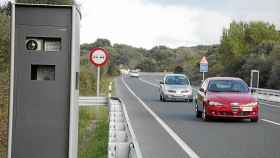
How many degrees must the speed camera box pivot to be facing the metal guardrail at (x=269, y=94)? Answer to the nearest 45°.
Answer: approximately 135° to its left

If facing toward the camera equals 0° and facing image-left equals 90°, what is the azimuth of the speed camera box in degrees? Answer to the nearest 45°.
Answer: approximately 0°

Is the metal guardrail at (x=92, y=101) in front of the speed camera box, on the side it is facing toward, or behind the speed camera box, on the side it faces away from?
behind

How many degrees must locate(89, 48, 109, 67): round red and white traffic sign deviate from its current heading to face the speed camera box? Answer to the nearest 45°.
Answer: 0° — it already faces it

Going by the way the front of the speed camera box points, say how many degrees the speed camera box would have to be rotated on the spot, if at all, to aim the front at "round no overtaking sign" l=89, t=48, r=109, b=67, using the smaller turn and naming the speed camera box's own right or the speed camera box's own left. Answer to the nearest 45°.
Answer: approximately 180°

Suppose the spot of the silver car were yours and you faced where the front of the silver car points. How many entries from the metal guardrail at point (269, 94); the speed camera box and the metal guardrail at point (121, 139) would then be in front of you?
2
